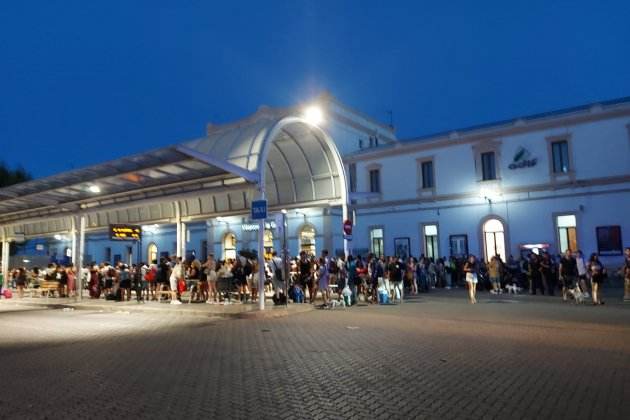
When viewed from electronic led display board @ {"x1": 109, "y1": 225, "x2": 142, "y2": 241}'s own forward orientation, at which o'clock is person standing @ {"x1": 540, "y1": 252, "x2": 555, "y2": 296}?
The person standing is roughly at 10 o'clock from the electronic led display board.

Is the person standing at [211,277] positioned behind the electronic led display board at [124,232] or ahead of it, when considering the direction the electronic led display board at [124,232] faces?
ahead

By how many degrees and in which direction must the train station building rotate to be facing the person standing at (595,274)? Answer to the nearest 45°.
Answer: approximately 90° to its left

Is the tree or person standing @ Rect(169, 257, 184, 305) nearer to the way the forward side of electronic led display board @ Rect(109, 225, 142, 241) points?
the person standing

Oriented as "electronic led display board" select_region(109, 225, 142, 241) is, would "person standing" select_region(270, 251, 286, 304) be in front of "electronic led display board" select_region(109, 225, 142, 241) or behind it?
in front

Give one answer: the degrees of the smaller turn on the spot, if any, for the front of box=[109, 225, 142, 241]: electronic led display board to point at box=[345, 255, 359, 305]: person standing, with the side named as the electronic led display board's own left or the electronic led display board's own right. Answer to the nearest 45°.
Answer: approximately 45° to the electronic led display board's own left

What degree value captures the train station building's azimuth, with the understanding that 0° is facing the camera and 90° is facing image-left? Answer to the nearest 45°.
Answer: approximately 45°

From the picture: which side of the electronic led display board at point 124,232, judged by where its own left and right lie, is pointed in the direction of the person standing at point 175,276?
front

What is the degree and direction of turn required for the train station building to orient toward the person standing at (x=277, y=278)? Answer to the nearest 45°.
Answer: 0° — it already faces them

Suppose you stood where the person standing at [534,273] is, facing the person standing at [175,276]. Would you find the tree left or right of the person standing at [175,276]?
right

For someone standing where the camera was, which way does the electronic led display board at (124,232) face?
facing the viewer

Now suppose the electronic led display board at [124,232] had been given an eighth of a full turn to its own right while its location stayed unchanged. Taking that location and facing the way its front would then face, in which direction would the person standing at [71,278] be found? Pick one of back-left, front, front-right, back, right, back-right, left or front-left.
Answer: right

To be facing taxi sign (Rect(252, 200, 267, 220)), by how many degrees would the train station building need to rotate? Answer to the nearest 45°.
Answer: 0° — it already faces it

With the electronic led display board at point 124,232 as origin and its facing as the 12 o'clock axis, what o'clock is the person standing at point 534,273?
The person standing is roughly at 10 o'clock from the electronic led display board.

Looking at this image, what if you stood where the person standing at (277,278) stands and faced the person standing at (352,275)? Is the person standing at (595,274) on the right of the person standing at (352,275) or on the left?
right

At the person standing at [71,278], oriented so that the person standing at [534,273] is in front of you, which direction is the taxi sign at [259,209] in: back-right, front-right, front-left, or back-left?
front-right
